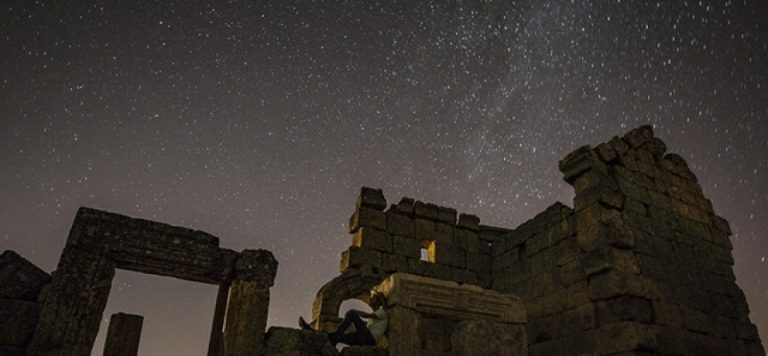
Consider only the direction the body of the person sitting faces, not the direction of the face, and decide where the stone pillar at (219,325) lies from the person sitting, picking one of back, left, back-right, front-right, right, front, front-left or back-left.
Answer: front

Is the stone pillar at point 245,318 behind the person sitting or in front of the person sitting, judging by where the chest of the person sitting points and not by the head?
in front

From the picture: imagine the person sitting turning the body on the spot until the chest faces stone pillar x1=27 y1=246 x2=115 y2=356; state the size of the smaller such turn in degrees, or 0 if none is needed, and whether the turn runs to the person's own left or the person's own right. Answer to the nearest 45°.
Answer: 0° — they already face it

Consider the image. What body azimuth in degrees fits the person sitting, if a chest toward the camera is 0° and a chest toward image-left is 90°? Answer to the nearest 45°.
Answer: approximately 90°

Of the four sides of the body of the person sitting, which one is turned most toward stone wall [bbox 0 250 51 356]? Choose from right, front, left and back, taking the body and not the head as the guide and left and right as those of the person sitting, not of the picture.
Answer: front

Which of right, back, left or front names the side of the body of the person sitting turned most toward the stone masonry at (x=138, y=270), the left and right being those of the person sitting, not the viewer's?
front

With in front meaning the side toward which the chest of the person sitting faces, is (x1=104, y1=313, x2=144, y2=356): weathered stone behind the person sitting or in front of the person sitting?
in front
